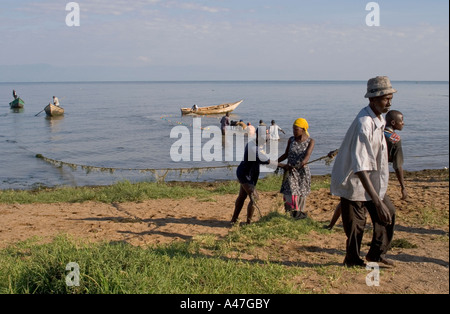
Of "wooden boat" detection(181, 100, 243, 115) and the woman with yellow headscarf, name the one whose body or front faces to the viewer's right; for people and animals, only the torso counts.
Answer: the wooden boat

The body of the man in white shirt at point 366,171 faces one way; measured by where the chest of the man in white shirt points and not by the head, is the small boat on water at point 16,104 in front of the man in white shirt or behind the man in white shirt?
behind

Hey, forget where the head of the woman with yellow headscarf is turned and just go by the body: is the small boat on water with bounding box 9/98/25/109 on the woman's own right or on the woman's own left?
on the woman's own right

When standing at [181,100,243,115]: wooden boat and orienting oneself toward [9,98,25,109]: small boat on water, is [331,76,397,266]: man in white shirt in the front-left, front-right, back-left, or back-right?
back-left

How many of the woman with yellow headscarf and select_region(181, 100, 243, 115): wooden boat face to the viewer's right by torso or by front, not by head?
1

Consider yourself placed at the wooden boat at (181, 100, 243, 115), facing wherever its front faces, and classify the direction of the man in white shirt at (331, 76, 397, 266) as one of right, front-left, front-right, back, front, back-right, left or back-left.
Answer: right

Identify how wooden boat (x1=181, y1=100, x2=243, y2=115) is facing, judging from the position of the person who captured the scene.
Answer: facing to the right of the viewer

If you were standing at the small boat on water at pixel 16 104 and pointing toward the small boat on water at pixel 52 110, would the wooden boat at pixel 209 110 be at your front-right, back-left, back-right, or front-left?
front-left

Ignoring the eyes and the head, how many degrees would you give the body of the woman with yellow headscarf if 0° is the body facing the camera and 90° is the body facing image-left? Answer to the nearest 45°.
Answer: approximately 45°

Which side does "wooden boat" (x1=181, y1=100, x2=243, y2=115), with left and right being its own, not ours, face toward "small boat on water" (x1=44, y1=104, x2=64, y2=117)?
back

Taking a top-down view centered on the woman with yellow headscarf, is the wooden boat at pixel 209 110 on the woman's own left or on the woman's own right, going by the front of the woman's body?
on the woman's own right

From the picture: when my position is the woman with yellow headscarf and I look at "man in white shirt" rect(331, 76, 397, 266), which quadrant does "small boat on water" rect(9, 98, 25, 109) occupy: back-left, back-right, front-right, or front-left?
back-right

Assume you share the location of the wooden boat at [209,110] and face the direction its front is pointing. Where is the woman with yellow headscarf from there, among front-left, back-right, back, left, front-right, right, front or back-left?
right

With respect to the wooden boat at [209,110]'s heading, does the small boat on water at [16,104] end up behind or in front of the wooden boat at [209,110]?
behind
